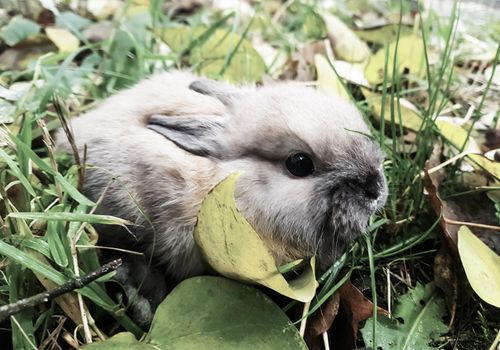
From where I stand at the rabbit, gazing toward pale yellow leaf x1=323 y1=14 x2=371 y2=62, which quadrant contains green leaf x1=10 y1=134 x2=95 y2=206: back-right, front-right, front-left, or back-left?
back-left

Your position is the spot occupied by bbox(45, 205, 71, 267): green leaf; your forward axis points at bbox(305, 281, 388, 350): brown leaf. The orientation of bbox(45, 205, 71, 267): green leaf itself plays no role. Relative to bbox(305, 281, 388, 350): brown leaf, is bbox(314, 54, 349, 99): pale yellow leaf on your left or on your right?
left

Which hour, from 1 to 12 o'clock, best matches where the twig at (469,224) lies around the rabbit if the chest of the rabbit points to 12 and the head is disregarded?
The twig is roughly at 12 o'clock from the rabbit.

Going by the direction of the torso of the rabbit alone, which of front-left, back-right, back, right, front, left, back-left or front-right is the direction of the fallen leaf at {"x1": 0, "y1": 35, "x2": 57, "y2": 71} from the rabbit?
back-left

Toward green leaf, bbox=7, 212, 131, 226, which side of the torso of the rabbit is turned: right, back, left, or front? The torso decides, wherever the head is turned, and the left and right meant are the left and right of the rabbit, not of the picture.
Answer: back

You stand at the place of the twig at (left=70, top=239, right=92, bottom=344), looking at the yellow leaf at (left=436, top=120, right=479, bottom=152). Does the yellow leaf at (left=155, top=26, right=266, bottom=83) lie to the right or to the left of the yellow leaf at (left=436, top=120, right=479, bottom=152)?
left

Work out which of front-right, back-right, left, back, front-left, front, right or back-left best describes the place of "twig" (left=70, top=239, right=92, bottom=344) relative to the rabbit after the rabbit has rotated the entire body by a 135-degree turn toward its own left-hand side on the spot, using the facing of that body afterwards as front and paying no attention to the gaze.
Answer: left

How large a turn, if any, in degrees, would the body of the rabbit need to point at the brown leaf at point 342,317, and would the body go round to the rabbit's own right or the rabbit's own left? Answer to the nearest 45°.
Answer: approximately 45° to the rabbit's own right

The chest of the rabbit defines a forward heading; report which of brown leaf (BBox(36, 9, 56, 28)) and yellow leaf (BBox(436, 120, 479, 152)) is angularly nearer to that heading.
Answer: the yellow leaf

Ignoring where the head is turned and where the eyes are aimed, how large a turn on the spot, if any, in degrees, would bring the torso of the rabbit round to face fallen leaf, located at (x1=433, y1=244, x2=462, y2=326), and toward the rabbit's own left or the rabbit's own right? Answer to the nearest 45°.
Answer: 0° — it already faces it

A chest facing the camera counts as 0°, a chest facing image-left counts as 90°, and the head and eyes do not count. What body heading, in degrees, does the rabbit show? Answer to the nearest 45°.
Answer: approximately 270°

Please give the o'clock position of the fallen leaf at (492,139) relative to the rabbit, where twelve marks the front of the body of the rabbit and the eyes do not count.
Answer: The fallen leaf is roughly at 11 o'clock from the rabbit.

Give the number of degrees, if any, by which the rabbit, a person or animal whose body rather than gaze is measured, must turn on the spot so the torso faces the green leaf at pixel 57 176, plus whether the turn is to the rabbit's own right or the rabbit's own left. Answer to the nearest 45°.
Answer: approximately 180°

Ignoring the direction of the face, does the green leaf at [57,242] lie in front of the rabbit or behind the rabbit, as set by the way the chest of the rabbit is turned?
behind
